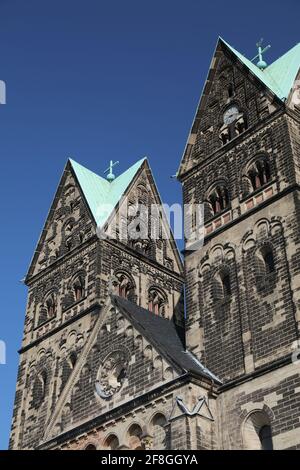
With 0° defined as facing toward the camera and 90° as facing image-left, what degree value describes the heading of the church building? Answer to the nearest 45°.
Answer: approximately 45°
